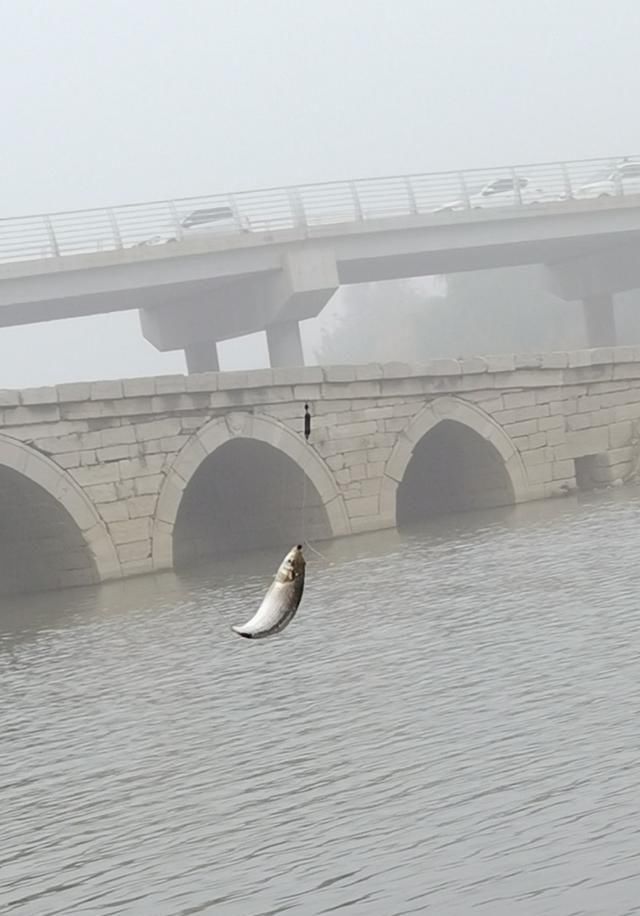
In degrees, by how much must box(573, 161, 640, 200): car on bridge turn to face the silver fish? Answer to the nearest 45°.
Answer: approximately 90° to its left

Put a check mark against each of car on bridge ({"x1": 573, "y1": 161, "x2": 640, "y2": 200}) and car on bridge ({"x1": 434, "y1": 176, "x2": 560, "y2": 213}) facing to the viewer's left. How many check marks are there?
2

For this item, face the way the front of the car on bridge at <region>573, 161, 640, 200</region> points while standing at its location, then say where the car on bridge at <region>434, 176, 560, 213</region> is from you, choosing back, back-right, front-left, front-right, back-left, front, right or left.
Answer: front-left

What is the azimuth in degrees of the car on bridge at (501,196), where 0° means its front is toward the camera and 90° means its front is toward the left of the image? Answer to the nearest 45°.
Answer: approximately 90°

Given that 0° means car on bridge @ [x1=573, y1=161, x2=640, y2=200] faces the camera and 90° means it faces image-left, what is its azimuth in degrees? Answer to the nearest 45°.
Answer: approximately 90°

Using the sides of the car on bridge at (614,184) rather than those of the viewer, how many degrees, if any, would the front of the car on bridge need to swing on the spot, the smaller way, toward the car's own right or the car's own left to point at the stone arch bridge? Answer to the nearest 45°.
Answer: approximately 90° to the car's own left

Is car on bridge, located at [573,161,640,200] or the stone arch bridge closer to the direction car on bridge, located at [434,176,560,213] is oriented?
the stone arch bridge

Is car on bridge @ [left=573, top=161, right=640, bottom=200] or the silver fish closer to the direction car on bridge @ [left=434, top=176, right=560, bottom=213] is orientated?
the silver fish

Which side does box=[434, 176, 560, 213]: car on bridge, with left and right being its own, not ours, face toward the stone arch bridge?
left

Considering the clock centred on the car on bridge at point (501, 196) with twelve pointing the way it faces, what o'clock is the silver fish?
The silver fish is roughly at 9 o'clock from the car on bridge.
